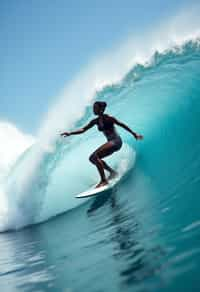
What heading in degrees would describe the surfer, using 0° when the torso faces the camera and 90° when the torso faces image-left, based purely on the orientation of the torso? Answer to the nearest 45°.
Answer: approximately 45°
